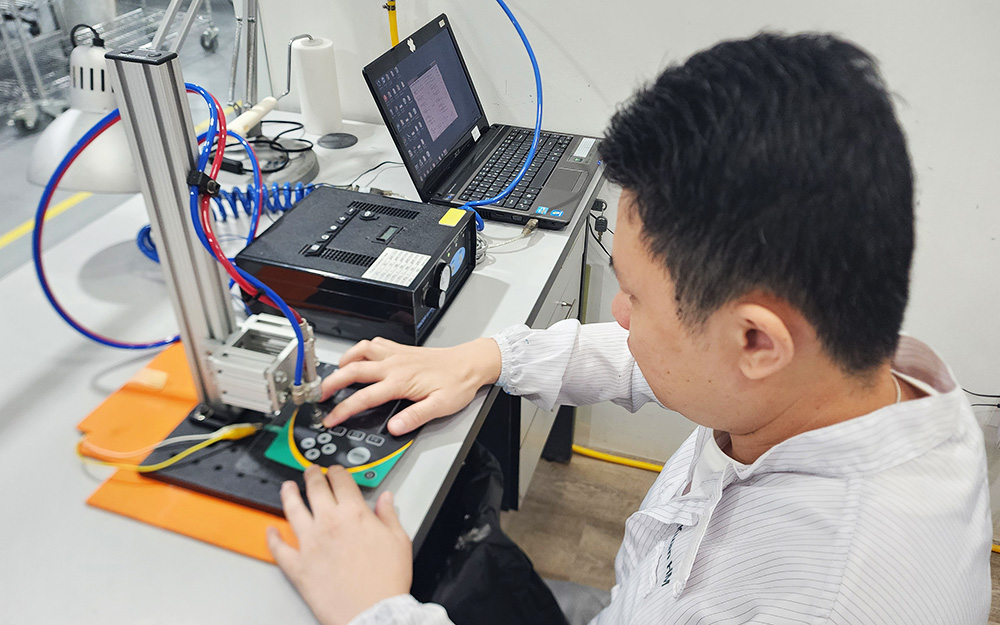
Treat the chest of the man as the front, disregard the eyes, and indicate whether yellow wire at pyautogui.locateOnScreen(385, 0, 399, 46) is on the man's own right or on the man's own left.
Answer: on the man's own right

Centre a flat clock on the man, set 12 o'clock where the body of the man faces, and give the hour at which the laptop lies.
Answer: The laptop is roughly at 2 o'clock from the man.

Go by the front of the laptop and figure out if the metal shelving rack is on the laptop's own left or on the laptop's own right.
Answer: on the laptop's own right

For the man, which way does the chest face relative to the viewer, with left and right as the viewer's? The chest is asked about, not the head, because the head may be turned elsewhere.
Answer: facing to the left of the viewer

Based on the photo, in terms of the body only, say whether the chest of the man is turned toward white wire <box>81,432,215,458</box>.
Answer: yes

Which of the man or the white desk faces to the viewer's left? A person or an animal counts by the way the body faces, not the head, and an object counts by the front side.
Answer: the man

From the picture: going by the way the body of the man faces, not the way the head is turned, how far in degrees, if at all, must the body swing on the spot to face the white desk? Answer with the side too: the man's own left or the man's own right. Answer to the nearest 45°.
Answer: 0° — they already face it
